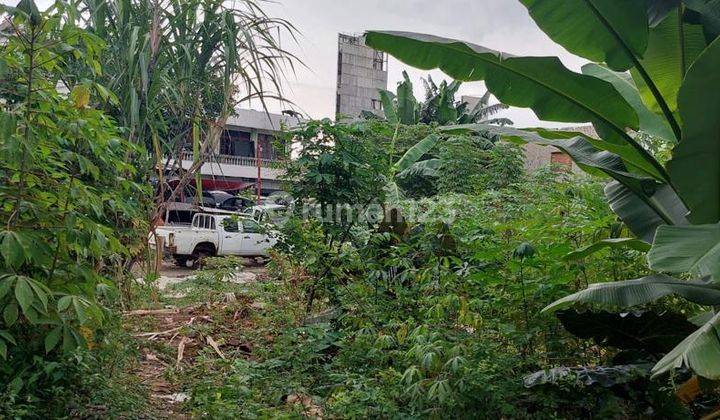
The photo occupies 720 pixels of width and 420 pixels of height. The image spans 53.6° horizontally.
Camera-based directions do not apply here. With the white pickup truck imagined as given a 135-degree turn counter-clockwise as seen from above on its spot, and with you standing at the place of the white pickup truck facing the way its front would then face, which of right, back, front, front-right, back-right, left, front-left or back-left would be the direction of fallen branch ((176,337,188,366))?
left

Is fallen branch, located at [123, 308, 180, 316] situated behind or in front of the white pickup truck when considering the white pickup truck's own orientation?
behind

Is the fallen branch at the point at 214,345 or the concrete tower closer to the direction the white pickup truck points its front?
the concrete tower

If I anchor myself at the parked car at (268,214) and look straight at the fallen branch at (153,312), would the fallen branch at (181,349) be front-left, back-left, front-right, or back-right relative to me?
front-left

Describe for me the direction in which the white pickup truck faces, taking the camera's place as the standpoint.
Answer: facing away from the viewer and to the right of the viewer

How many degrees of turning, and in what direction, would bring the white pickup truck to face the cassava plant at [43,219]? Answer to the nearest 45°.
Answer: approximately 135° to its right

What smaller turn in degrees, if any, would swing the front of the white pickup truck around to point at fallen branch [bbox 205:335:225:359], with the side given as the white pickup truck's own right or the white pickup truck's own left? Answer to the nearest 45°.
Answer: approximately 135° to the white pickup truck's own right

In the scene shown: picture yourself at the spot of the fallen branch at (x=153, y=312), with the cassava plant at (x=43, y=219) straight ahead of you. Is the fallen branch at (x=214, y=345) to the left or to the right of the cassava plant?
left
